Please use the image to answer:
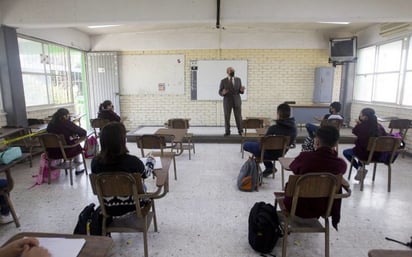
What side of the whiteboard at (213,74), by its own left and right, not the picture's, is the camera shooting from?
front

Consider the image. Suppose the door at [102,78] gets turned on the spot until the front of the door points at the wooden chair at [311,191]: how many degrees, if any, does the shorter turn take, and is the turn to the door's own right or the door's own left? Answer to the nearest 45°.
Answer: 0° — it already faces it

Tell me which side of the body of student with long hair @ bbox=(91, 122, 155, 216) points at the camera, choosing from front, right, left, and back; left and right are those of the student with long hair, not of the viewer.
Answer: back

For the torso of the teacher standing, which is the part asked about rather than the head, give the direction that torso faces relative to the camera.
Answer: toward the camera

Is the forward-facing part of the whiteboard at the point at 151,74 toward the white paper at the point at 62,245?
yes

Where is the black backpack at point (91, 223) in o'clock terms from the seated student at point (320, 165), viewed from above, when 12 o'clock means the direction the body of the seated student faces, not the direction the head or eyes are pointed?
The black backpack is roughly at 8 o'clock from the seated student.

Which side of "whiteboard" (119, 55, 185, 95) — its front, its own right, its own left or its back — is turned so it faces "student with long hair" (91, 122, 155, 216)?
front

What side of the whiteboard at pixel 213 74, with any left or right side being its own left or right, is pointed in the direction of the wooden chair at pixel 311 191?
front

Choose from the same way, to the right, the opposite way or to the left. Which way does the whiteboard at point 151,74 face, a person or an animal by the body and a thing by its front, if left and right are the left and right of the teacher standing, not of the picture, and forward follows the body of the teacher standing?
the same way

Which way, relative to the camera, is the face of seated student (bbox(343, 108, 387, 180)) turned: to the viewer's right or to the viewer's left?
to the viewer's left

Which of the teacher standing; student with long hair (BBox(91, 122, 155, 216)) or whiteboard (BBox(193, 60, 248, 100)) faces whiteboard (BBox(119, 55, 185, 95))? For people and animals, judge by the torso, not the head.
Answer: the student with long hair

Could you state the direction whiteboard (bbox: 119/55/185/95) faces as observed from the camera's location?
facing the viewer

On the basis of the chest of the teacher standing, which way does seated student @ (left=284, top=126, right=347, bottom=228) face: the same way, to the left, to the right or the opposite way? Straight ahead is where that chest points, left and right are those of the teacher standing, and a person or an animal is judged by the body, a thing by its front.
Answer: the opposite way

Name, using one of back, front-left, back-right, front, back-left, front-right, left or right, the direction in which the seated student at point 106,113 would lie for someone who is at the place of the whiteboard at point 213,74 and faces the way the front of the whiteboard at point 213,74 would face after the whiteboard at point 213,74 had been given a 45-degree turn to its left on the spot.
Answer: right

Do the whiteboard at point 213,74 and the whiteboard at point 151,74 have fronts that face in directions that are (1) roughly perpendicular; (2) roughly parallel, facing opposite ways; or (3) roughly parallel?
roughly parallel

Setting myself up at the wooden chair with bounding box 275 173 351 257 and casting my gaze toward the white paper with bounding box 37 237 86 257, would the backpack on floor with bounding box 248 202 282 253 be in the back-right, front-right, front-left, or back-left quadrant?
front-right

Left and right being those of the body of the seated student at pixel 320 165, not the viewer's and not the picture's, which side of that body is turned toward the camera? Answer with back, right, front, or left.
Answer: back

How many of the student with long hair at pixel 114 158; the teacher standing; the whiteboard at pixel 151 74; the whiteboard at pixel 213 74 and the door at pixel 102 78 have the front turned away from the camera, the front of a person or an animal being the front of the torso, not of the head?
1
